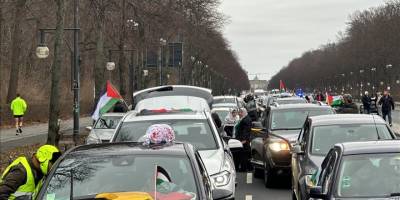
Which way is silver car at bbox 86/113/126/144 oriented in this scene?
toward the camera

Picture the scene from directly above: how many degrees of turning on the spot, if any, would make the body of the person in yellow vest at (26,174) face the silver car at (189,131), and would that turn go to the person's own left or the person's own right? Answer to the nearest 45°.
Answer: approximately 45° to the person's own left

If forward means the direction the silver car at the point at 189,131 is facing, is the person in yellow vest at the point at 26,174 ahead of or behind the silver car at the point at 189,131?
ahead

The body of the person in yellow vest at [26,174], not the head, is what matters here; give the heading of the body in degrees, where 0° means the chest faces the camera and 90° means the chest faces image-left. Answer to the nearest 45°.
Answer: approximately 270°

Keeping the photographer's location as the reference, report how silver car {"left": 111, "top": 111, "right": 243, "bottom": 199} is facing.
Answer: facing the viewer

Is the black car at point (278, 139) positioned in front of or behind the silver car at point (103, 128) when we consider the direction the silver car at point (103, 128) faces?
in front

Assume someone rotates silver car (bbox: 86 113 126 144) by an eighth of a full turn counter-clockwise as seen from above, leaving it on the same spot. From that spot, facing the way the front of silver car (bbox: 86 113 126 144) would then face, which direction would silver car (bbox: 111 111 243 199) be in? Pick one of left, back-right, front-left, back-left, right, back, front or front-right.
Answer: front-right

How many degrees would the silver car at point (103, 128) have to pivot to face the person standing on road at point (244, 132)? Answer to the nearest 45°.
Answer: approximately 45° to its left
